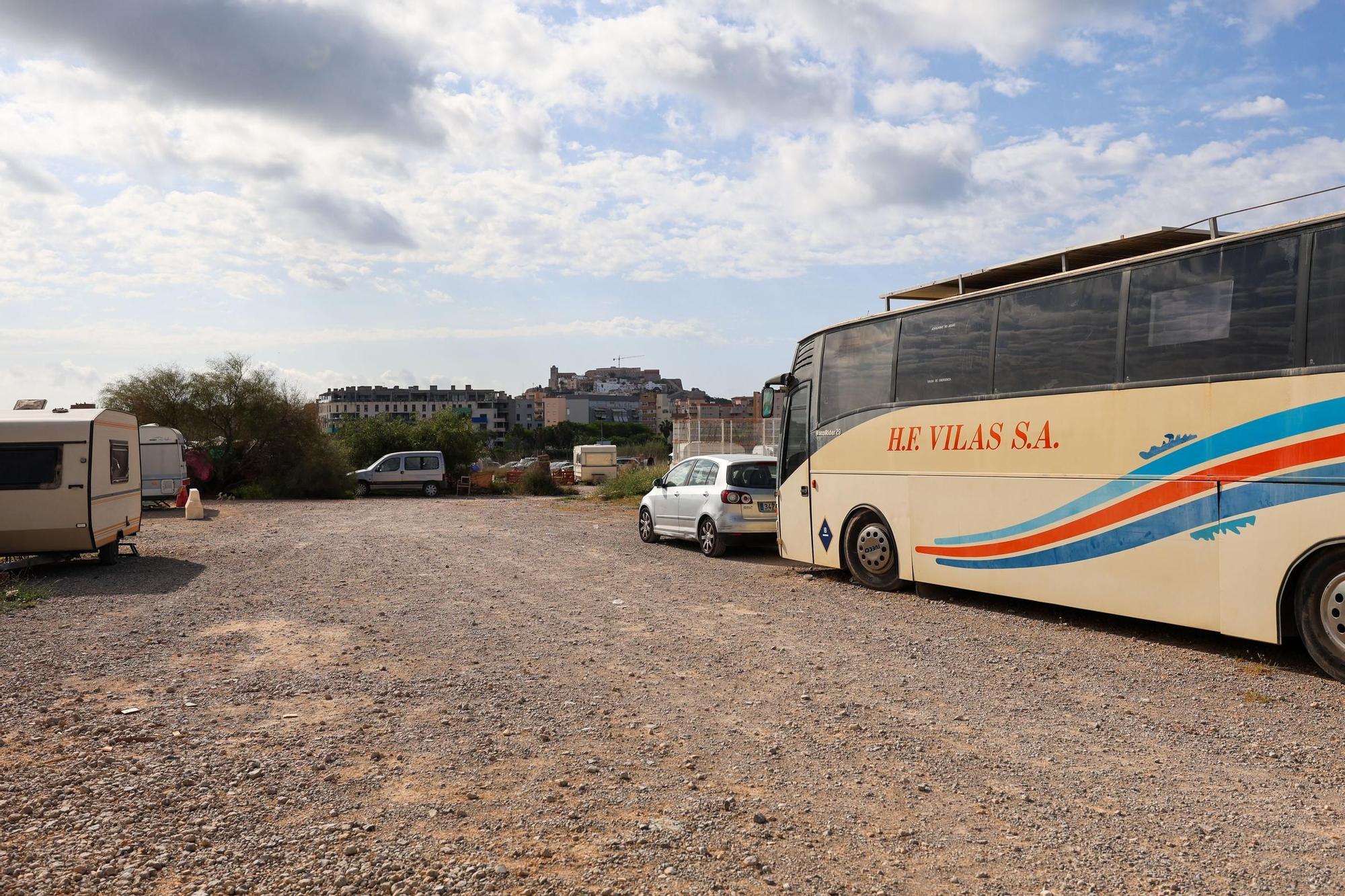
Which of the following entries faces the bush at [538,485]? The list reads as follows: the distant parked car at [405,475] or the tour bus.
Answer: the tour bus

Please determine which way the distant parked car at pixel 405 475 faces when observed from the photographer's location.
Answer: facing to the left of the viewer

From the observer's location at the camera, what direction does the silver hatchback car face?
facing away from the viewer and to the left of the viewer

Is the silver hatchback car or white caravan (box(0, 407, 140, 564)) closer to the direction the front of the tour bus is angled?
the silver hatchback car

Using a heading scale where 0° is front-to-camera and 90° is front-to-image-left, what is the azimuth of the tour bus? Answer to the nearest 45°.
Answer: approximately 135°

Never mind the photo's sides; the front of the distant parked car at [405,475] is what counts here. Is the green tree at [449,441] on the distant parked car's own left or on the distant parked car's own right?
on the distant parked car's own right

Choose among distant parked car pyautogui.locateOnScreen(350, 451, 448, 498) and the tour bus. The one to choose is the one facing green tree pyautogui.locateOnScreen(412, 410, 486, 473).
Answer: the tour bus

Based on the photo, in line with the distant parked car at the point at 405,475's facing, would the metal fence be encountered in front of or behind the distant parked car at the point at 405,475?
behind

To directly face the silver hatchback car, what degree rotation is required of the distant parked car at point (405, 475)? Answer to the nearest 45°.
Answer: approximately 90° to its left

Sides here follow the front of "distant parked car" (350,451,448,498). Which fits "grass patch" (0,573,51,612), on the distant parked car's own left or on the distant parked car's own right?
on the distant parked car's own left

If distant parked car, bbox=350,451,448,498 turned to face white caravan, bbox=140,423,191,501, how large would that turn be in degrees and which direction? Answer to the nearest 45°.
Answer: approximately 45° to its left
